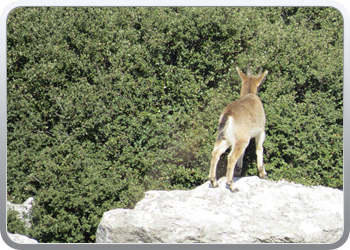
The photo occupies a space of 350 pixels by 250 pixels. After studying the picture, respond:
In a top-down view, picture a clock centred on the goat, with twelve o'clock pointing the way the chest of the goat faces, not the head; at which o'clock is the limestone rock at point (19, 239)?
The limestone rock is roughly at 7 o'clock from the goat.

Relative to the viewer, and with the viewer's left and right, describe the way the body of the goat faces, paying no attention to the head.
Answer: facing away from the viewer and to the right of the viewer
